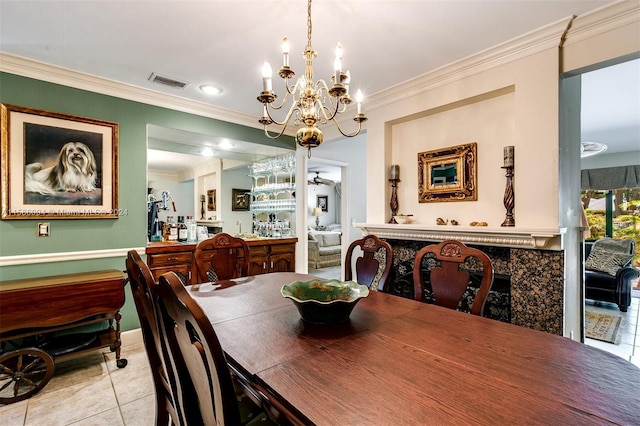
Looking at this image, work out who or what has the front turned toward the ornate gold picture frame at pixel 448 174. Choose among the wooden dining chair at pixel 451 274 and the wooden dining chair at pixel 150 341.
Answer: the wooden dining chair at pixel 150 341

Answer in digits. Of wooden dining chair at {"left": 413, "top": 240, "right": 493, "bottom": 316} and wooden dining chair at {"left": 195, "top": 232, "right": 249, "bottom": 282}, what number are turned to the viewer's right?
0

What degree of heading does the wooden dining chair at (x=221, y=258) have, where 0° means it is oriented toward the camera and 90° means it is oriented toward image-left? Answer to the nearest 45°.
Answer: approximately 0°

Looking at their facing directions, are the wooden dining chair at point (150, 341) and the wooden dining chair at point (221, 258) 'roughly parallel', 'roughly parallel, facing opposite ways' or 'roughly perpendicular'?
roughly perpendicular

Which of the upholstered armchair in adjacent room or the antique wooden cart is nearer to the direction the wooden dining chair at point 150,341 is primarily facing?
the upholstered armchair in adjacent room

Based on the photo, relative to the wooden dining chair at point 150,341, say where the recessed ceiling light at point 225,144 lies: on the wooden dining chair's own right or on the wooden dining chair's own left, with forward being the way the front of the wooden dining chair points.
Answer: on the wooden dining chair's own left

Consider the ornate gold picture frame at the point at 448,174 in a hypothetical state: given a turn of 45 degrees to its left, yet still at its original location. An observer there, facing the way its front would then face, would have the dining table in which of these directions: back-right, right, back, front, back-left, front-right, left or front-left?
front

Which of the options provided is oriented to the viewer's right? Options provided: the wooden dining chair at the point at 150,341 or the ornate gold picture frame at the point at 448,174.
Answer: the wooden dining chair

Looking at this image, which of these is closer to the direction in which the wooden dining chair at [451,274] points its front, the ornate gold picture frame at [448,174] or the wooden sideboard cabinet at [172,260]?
the wooden sideboard cabinet

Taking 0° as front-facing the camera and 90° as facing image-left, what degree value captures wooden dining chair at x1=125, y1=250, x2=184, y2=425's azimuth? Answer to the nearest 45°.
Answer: approximately 270°
